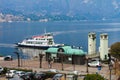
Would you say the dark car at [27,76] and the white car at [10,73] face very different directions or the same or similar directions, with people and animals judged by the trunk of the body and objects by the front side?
same or similar directions

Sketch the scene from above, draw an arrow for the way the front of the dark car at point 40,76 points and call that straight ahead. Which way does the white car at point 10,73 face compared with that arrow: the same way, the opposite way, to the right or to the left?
the same way

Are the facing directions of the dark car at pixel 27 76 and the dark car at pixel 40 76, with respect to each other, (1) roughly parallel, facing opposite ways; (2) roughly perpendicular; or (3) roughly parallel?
roughly parallel
